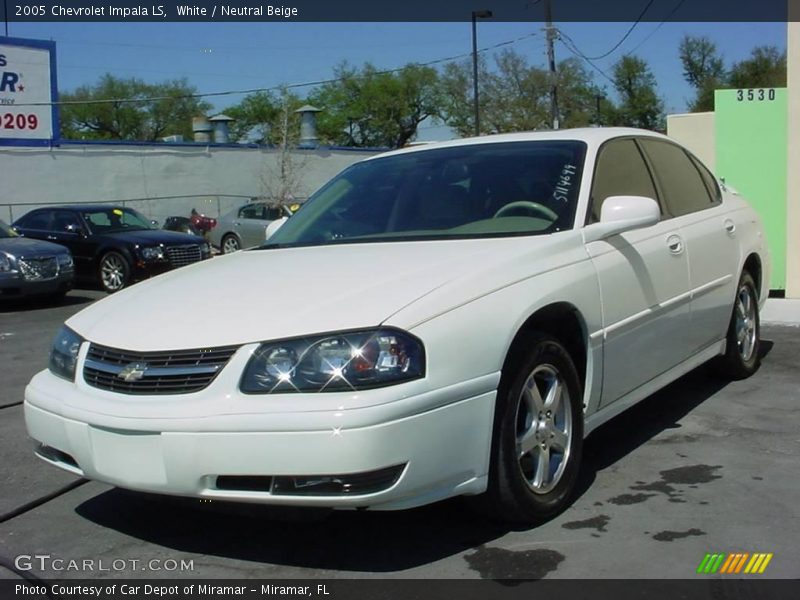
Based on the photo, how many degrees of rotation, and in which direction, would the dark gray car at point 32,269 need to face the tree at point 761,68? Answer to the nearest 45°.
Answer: approximately 90° to its left

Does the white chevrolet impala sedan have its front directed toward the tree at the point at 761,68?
no

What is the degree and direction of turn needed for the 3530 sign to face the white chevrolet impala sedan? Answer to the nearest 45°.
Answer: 0° — it already faces it

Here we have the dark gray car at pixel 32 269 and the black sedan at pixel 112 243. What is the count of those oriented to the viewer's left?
0

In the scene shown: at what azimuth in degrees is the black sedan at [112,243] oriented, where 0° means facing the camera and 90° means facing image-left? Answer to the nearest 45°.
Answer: approximately 315°

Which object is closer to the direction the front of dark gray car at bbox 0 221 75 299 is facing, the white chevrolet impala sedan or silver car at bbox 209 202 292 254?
the white chevrolet impala sedan

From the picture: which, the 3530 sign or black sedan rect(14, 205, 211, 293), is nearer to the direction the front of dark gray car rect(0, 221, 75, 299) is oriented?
the 3530 sign

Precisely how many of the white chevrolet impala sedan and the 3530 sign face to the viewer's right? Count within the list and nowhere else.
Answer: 0

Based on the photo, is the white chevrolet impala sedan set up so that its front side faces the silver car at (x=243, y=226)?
no

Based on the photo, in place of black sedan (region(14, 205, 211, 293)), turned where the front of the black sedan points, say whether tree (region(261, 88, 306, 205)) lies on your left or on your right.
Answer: on your left

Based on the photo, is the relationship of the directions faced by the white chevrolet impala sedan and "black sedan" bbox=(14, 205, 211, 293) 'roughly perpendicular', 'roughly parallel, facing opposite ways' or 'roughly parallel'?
roughly perpendicular

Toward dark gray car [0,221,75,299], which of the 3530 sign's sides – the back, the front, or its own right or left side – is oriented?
right

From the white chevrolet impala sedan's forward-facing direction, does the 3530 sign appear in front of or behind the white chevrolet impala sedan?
behind

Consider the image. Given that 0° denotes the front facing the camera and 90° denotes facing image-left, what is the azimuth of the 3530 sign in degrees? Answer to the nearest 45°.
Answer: approximately 0°
